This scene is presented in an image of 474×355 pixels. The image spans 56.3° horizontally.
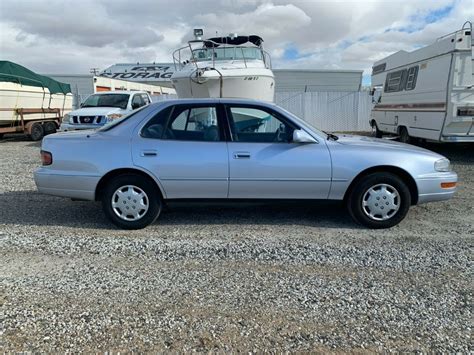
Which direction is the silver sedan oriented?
to the viewer's right

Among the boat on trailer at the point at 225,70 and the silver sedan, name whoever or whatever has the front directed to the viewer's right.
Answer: the silver sedan

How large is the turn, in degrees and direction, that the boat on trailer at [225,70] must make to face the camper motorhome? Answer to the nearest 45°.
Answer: approximately 90° to its left

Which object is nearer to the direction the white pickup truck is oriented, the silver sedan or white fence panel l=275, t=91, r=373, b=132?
the silver sedan

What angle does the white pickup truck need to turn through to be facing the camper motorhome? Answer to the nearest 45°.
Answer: approximately 90° to its left

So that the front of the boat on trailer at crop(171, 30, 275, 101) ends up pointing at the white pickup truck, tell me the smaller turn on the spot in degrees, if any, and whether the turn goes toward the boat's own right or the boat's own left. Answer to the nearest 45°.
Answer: approximately 135° to the boat's own right

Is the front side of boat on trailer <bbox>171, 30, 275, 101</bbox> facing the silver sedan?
yes

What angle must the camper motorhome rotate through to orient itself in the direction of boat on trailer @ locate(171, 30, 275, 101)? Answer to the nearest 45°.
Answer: approximately 45° to its left

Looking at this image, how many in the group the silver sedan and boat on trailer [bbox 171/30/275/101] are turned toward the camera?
1

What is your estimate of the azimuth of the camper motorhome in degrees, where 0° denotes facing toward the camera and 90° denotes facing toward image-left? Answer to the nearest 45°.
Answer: approximately 135°

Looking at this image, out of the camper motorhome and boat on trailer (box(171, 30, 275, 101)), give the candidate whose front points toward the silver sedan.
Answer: the boat on trailer

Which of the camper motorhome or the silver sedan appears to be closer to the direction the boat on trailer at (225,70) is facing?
the silver sedan

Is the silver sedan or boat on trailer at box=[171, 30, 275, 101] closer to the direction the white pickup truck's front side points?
the silver sedan

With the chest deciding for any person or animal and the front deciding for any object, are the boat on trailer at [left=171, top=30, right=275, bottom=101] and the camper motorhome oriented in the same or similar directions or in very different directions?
very different directions
